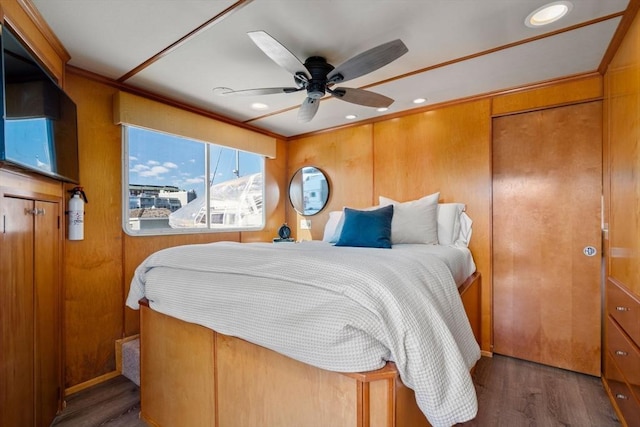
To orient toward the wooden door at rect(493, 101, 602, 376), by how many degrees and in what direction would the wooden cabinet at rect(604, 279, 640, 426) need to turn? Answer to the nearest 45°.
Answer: approximately 45° to its right

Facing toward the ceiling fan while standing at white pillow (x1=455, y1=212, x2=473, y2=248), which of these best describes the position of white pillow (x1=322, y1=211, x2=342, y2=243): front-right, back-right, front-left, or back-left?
front-right

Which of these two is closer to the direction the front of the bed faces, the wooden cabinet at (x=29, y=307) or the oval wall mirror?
the wooden cabinet

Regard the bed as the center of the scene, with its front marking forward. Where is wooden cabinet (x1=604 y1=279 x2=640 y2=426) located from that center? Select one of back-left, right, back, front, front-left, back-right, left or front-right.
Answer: back-left

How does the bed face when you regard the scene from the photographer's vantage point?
facing the viewer and to the left of the viewer

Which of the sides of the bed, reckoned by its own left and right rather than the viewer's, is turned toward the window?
right

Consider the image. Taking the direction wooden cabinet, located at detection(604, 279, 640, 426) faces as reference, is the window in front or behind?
in front

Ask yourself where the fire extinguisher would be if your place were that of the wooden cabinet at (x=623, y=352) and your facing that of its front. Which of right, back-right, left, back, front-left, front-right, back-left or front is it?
front-left

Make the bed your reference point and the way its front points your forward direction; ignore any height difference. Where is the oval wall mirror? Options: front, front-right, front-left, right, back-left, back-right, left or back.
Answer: back-right

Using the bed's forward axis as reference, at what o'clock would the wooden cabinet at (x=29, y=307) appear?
The wooden cabinet is roughly at 2 o'clock from the bed.

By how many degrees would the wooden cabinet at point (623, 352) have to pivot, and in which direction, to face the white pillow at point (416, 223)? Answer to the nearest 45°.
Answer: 0° — it already faces it

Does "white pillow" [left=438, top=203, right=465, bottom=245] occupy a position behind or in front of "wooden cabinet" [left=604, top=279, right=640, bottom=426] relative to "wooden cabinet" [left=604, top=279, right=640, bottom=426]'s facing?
in front

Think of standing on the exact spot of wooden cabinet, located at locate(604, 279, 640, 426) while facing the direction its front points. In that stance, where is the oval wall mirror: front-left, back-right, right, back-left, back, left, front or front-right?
front

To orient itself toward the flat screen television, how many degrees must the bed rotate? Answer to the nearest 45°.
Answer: approximately 45° to its right

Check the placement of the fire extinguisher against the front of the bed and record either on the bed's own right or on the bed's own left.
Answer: on the bed's own right

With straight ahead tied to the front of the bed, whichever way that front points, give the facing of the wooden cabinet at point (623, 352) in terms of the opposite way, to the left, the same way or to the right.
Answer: to the right

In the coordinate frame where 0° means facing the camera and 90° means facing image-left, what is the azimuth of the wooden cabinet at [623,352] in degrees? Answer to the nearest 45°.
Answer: approximately 90°
